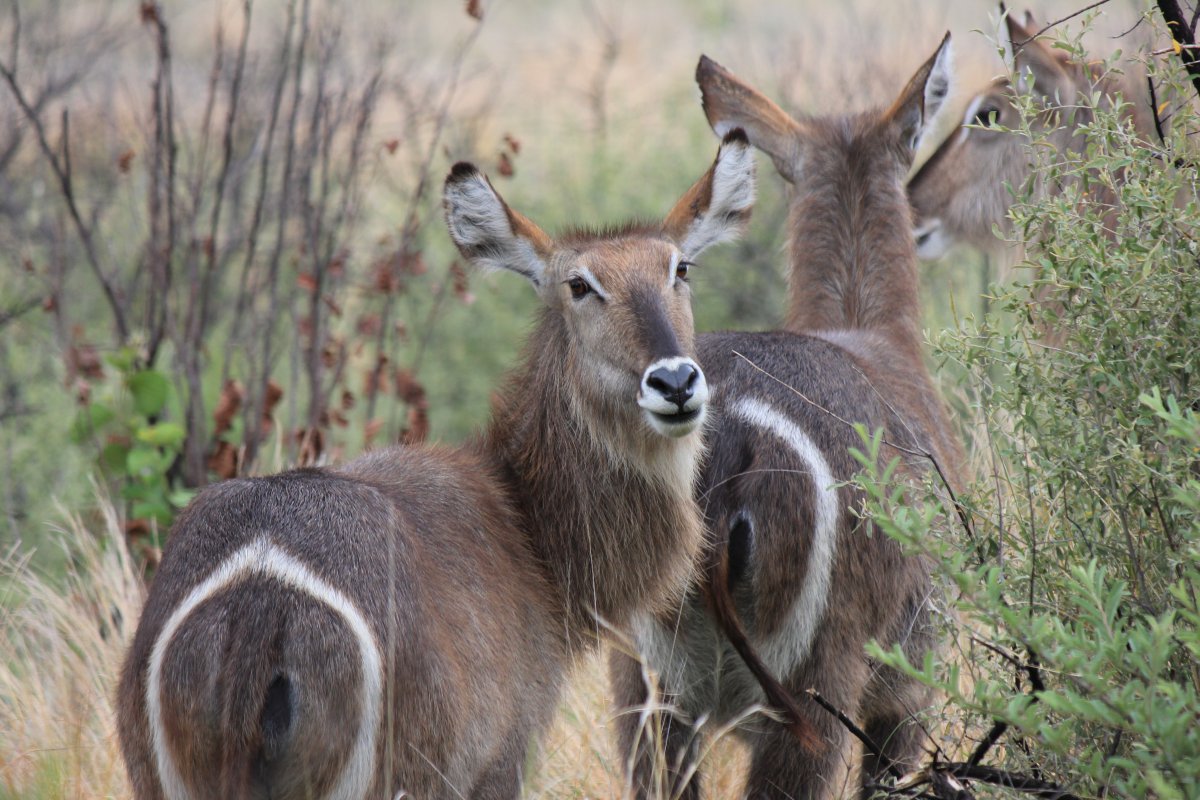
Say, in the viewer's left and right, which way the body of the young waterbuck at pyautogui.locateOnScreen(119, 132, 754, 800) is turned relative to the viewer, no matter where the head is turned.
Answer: facing away from the viewer and to the right of the viewer

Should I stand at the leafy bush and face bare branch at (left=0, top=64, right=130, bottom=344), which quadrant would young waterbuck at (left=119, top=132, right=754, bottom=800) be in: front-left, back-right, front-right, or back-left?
front-left

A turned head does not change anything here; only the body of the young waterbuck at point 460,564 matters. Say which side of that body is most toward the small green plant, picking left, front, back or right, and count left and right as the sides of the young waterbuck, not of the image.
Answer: left

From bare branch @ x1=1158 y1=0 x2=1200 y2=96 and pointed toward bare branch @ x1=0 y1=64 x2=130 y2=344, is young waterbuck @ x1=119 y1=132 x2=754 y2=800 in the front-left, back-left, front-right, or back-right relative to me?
front-left

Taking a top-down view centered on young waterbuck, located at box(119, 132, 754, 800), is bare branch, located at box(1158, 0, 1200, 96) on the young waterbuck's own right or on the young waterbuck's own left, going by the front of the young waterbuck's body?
on the young waterbuck's own right

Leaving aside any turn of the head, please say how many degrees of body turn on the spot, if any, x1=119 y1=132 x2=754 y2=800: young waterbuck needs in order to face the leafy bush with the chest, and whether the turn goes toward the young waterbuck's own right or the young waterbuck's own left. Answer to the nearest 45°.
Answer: approximately 45° to the young waterbuck's own right

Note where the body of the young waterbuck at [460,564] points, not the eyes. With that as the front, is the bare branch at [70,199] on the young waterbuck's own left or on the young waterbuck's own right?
on the young waterbuck's own left
